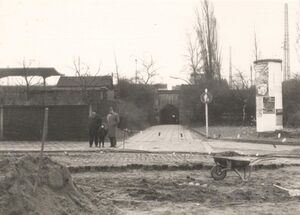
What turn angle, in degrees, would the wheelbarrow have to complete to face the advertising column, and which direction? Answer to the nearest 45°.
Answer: approximately 90° to its right

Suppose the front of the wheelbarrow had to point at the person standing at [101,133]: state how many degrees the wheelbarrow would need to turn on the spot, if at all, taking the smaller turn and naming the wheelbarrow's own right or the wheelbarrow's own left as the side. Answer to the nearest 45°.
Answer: approximately 45° to the wheelbarrow's own right

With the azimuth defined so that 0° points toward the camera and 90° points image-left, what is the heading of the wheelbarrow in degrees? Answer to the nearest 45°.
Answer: approximately 90°

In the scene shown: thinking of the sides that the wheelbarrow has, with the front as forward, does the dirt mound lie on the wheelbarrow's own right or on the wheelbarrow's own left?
on the wheelbarrow's own left

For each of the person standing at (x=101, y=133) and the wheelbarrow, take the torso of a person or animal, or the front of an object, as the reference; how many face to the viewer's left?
1

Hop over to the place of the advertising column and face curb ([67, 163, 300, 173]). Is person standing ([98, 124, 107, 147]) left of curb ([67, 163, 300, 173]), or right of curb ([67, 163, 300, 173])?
right

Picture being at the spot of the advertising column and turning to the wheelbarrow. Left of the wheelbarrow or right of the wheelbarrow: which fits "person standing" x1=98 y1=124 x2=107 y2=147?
right
